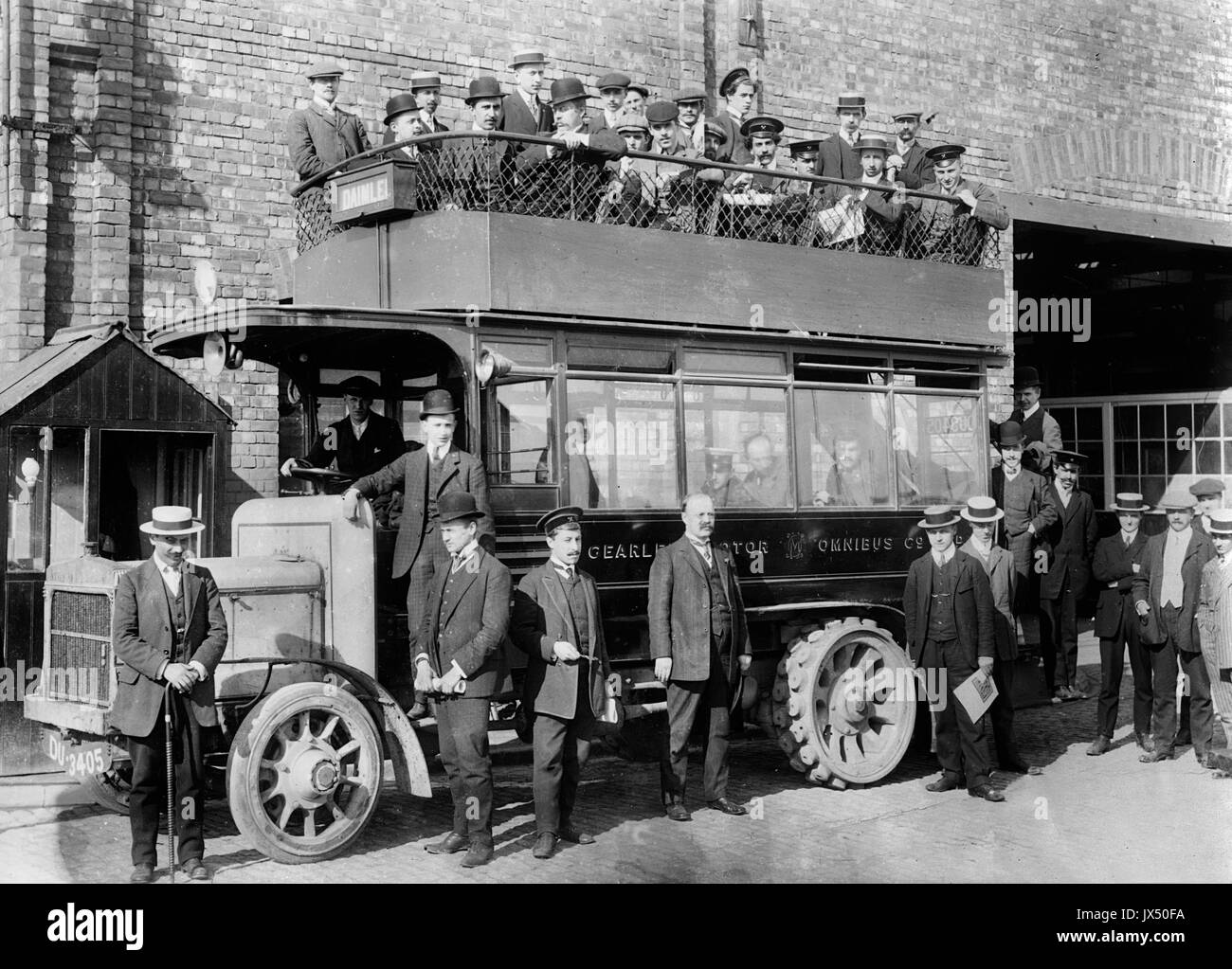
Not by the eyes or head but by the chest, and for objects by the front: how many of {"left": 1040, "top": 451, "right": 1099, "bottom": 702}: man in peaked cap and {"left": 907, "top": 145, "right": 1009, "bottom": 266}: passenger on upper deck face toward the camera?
2

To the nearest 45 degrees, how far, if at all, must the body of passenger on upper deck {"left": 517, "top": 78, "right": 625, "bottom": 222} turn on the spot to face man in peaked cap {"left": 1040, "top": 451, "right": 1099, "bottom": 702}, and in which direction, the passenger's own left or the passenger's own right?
approximately 135° to the passenger's own left

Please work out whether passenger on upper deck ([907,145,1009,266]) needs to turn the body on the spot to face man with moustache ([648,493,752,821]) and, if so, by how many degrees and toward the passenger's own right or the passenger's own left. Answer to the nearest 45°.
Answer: approximately 45° to the passenger's own right

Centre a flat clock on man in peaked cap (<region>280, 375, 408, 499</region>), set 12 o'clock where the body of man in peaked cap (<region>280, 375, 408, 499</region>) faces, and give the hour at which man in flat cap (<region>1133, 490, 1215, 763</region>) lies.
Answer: man in flat cap (<region>1133, 490, 1215, 763</region>) is roughly at 9 o'clock from man in peaked cap (<region>280, 375, 408, 499</region>).

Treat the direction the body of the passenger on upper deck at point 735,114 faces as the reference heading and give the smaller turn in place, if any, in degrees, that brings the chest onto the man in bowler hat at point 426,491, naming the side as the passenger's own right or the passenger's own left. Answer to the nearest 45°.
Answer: approximately 90° to the passenger's own right
